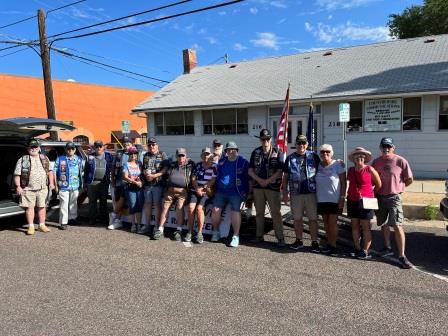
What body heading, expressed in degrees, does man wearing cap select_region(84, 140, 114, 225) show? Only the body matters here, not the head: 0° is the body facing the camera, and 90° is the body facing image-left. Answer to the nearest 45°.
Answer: approximately 0°

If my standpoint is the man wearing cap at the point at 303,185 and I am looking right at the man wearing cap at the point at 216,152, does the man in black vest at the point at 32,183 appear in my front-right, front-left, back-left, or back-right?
front-left

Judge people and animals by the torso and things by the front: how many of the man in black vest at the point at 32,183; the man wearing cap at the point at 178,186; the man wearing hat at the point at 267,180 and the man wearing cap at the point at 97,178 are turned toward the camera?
4

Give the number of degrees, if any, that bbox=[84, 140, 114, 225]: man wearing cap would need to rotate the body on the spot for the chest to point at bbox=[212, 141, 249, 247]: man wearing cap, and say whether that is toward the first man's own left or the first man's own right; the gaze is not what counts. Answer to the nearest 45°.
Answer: approximately 45° to the first man's own left

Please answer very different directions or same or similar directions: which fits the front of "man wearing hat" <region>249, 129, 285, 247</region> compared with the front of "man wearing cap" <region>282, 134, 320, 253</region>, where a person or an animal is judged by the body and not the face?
same or similar directions

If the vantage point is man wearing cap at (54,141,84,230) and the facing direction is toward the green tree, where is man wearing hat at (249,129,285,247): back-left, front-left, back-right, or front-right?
front-right

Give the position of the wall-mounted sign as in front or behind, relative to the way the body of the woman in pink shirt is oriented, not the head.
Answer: behind

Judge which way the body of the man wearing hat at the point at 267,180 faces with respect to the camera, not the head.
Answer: toward the camera

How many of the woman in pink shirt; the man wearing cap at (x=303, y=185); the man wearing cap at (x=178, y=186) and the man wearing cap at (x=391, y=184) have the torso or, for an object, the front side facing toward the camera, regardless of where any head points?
4

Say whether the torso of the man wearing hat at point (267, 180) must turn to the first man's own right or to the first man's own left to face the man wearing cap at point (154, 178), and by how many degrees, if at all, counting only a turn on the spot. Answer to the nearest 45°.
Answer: approximately 90° to the first man's own right

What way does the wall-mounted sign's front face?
toward the camera

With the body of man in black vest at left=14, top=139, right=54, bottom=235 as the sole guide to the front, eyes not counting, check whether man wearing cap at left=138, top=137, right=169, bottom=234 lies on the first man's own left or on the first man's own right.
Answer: on the first man's own left

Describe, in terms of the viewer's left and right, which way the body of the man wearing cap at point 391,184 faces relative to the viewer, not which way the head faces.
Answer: facing the viewer

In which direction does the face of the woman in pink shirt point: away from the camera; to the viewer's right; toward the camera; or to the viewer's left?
toward the camera

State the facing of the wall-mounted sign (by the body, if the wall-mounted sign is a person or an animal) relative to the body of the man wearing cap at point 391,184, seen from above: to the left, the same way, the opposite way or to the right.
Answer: the same way

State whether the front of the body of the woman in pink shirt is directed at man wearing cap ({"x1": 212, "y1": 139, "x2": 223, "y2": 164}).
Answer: no

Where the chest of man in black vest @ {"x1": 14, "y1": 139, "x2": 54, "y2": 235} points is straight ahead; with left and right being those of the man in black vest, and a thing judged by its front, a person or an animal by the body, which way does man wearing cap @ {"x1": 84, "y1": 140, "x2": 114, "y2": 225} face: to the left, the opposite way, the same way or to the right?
the same way

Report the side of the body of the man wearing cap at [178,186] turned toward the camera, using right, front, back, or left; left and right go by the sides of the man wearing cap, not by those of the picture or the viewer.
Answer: front

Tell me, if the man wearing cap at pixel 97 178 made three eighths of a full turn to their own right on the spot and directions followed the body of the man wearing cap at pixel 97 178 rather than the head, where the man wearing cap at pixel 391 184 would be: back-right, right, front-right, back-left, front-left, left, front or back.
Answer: back

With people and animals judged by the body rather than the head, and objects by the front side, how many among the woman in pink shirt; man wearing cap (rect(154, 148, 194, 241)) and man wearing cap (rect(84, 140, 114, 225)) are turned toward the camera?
3
